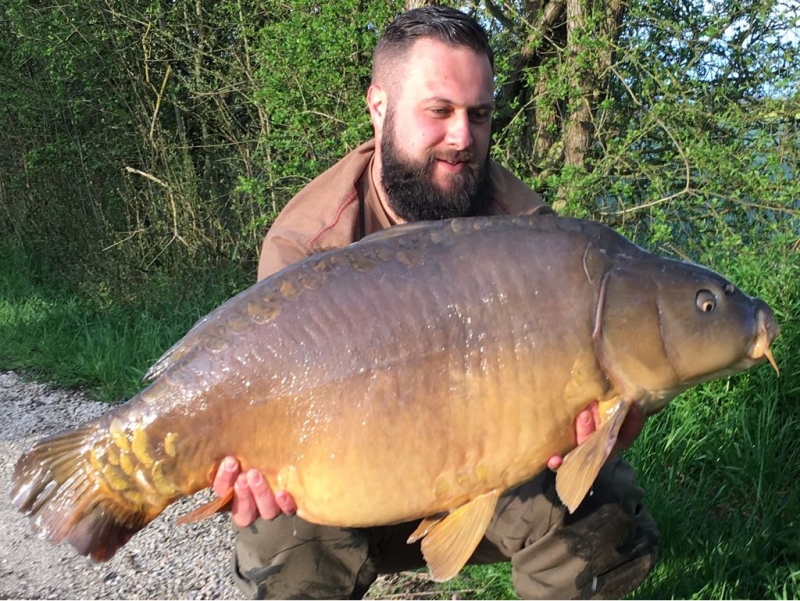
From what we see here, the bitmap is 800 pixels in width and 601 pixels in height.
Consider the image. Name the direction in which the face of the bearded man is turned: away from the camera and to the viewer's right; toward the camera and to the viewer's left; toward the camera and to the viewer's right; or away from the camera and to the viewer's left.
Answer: toward the camera and to the viewer's right

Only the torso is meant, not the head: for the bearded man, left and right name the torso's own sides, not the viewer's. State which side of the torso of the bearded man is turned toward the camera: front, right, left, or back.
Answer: front

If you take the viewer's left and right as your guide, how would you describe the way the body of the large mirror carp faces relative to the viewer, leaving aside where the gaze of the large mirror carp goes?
facing to the right of the viewer
